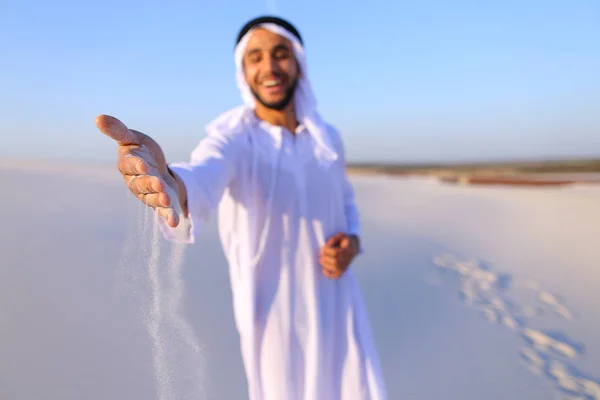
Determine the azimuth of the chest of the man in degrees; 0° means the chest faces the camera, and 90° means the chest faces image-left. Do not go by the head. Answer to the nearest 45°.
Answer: approximately 0°
